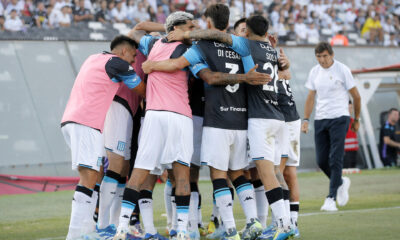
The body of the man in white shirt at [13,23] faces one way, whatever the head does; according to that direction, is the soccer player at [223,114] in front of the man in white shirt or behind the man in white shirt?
in front

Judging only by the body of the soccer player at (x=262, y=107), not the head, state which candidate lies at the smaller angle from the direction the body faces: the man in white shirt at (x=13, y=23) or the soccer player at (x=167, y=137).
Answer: the man in white shirt

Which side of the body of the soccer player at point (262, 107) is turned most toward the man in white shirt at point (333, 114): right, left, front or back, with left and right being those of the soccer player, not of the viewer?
right

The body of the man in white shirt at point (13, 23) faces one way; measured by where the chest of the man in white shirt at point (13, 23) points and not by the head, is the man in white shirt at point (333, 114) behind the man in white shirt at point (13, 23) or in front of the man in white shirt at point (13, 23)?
in front

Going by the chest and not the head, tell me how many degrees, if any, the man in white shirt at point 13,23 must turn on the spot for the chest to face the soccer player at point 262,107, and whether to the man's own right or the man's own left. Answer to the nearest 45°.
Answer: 0° — they already face them

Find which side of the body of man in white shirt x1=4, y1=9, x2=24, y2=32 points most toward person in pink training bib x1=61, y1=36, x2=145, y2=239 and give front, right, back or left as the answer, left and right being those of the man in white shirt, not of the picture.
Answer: front

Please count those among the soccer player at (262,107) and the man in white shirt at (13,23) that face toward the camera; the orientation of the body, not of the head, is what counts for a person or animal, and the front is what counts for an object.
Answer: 1

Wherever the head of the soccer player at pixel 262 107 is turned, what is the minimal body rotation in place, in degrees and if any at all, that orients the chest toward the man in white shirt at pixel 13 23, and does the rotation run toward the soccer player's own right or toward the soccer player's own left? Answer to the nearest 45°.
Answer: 0° — they already face them

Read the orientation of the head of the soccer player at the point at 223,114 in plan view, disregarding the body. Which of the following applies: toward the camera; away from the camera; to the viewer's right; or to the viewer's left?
away from the camera

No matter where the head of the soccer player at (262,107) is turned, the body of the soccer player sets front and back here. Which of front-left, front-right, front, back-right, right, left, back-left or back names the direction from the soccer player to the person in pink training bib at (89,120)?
front-left

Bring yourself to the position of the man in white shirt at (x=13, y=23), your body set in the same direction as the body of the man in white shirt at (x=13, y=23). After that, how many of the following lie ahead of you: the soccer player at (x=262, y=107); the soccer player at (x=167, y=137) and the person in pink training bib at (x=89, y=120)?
3
